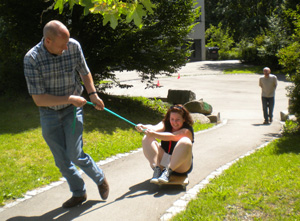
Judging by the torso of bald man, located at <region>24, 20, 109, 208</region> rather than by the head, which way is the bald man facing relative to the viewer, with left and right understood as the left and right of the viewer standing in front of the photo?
facing the viewer and to the right of the viewer

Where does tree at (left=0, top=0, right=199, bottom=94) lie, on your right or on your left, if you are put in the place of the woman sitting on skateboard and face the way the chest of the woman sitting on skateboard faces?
on your right

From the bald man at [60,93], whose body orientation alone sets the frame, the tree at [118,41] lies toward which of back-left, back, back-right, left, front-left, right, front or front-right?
back-left

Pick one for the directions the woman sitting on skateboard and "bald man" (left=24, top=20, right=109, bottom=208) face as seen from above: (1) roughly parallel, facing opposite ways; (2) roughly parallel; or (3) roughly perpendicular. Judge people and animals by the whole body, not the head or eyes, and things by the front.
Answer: roughly perpendicular

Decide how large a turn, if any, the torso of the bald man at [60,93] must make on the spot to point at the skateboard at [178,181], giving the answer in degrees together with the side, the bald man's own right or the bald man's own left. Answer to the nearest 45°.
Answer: approximately 45° to the bald man's own left

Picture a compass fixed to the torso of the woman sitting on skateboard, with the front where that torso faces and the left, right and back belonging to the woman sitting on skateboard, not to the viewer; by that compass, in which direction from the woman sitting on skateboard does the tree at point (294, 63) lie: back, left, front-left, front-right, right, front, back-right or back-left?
back

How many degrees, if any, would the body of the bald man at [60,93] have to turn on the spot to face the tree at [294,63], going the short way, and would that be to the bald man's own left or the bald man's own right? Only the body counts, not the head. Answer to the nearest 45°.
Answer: approximately 90° to the bald man's own left

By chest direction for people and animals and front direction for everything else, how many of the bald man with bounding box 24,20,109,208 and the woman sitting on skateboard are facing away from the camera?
0

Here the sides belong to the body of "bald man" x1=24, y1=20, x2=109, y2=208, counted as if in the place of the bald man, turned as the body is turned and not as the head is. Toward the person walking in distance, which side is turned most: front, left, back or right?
left

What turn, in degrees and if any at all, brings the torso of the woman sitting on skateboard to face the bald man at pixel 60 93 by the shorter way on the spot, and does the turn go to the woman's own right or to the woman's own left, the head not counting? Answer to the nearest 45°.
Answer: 0° — they already face them

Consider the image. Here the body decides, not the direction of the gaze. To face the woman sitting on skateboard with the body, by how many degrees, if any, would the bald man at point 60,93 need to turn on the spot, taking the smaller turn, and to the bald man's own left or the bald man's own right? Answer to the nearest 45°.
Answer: approximately 90° to the bald man's own left

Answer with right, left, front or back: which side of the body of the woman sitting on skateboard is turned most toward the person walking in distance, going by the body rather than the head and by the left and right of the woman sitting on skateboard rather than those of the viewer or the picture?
back
